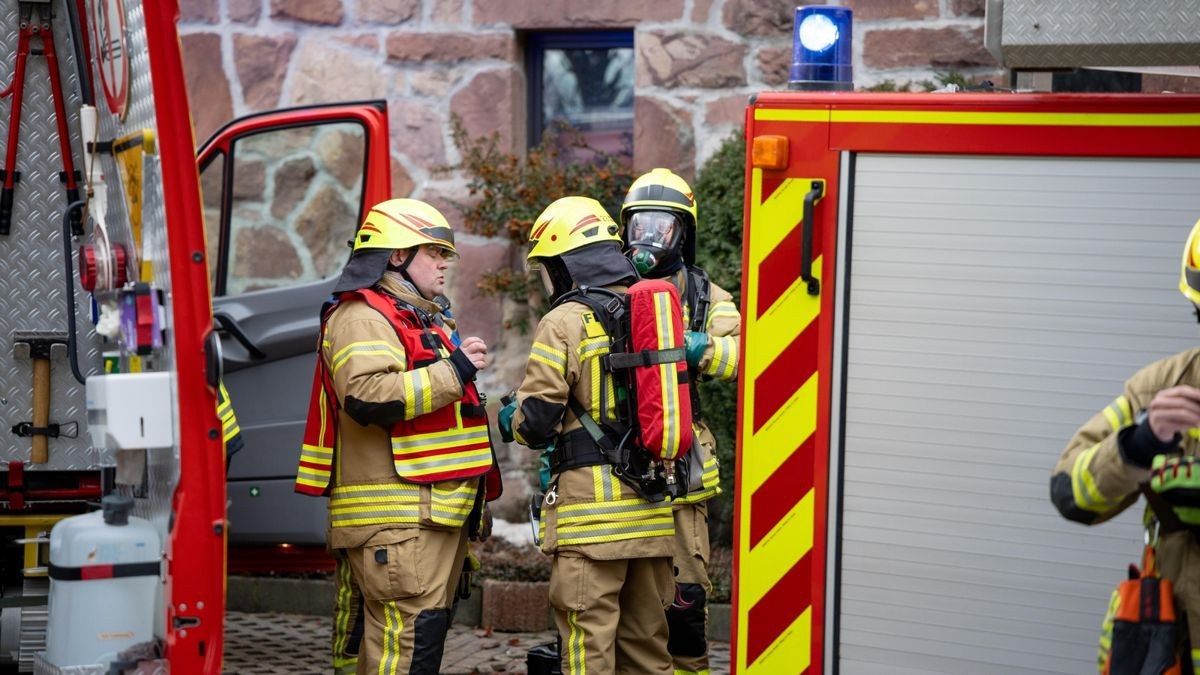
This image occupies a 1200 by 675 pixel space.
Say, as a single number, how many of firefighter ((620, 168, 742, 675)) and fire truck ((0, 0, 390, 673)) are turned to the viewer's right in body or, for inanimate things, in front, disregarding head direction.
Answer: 0

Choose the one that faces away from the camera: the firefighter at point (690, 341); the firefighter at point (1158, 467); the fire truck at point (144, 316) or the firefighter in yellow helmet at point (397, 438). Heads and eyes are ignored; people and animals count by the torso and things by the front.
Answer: the fire truck

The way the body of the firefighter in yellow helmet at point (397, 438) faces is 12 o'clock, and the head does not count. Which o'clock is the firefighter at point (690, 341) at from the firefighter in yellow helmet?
The firefighter is roughly at 11 o'clock from the firefighter in yellow helmet.

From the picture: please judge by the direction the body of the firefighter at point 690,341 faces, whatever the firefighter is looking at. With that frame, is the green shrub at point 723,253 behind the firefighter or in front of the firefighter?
behind

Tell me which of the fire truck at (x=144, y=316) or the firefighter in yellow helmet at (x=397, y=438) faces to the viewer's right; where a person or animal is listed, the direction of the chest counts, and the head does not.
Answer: the firefighter in yellow helmet

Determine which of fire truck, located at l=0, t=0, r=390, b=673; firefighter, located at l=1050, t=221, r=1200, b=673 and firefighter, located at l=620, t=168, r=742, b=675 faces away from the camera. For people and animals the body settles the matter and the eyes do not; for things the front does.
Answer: the fire truck

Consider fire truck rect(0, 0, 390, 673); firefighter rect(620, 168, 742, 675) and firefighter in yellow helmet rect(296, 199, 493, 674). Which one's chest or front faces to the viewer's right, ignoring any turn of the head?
the firefighter in yellow helmet

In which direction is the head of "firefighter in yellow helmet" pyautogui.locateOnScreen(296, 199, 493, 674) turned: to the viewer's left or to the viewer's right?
to the viewer's right

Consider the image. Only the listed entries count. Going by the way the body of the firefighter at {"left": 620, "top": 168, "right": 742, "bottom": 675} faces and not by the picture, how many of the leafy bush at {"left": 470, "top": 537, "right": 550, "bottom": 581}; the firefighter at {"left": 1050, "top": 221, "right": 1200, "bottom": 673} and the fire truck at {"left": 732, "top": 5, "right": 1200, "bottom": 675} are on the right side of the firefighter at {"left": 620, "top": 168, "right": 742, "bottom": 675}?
1

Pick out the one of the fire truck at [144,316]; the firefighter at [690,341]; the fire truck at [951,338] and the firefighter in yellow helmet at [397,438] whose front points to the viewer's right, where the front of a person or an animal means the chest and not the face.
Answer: the firefighter in yellow helmet

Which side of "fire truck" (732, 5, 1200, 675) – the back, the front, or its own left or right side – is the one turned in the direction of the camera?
back

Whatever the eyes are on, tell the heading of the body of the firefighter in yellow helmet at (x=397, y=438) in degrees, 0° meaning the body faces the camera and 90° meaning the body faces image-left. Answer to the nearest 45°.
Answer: approximately 270°
